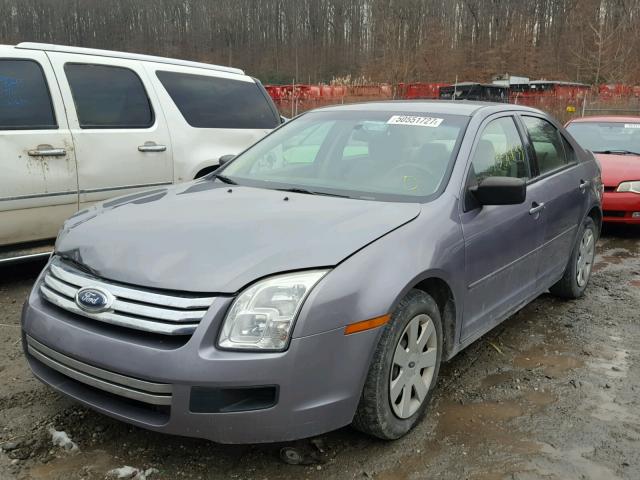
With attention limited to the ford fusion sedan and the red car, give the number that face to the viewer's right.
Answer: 0

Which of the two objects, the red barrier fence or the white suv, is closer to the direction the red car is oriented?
the white suv

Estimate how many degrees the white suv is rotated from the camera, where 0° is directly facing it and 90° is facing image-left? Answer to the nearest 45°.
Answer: approximately 45°

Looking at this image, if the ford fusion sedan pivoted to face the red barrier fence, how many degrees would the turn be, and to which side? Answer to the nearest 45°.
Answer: approximately 135° to its right

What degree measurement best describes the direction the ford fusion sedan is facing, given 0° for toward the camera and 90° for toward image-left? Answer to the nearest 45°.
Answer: approximately 45°

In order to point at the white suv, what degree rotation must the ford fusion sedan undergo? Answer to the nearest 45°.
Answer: approximately 90° to its right

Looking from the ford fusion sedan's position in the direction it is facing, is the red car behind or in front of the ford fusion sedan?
behind

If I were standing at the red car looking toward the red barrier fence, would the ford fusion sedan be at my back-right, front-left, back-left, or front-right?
back-left

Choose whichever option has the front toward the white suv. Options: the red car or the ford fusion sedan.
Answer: the red car
